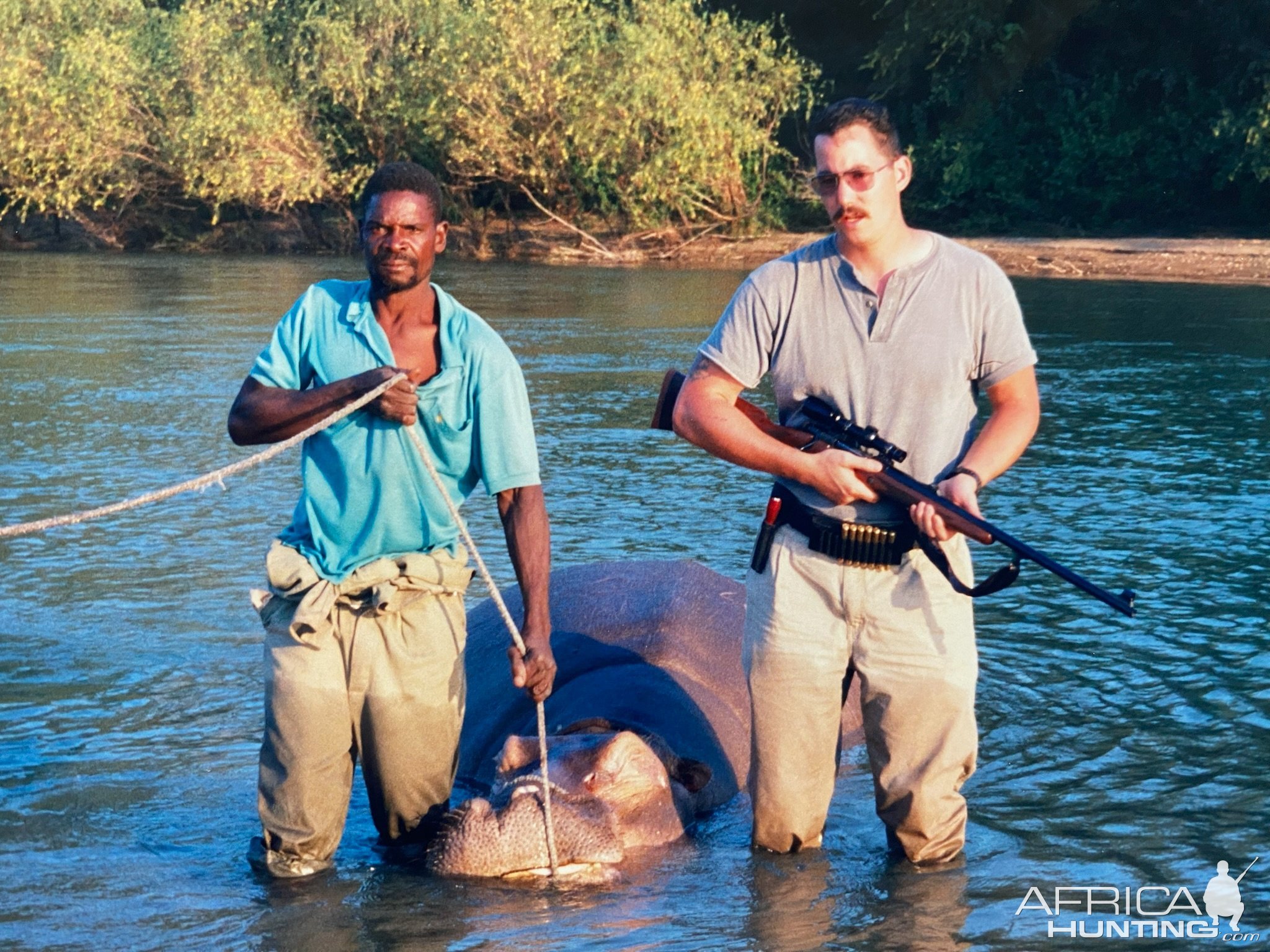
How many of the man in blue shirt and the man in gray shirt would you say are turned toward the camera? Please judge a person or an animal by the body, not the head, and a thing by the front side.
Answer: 2

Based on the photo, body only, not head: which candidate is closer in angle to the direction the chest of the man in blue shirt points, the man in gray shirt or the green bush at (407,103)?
the man in gray shirt

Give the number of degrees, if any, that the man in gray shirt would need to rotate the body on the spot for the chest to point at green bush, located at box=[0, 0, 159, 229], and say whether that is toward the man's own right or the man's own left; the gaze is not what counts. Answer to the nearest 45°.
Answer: approximately 135° to the man's own right

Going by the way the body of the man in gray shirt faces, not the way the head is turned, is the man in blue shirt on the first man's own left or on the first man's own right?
on the first man's own right

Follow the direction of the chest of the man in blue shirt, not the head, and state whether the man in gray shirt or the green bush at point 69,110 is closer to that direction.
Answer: the man in gray shirt

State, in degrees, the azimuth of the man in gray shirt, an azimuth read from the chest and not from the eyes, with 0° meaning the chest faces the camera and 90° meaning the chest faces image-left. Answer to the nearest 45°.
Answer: approximately 0°

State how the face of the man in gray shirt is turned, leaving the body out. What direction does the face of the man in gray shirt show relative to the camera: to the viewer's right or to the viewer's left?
to the viewer's left

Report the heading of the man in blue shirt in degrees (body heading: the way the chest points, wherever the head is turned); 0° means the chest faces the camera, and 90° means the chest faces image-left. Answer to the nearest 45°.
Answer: approximately 0°

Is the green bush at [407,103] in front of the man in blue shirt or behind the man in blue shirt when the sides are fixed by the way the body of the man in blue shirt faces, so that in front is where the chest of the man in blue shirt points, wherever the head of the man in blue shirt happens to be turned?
behind

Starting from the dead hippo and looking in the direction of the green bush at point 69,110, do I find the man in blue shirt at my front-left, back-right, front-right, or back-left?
back-left

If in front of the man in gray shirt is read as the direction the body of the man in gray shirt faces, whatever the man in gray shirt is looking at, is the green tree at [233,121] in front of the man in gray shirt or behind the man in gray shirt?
behind

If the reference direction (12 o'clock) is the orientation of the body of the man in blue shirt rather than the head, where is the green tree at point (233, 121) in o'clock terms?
The green tree is roughly at 6 o'clock from the man in blue shirt.
